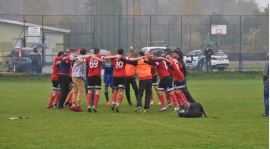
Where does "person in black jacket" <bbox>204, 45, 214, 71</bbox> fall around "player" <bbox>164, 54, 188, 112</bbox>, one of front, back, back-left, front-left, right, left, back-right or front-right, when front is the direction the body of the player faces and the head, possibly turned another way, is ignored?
right

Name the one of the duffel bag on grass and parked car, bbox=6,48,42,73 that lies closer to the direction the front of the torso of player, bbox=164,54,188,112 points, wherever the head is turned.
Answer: the parked car

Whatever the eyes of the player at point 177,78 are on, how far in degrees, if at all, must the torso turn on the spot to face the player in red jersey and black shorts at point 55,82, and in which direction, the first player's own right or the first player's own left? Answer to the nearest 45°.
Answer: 0° — they already face them

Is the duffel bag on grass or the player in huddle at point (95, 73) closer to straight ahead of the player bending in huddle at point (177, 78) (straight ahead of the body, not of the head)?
the player in huddle

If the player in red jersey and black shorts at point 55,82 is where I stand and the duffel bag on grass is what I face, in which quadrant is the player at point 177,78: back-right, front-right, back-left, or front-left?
front-left

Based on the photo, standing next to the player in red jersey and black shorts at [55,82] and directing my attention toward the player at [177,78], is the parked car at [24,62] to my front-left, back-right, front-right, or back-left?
back-left

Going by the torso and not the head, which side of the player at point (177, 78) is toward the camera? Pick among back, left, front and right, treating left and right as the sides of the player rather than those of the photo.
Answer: left

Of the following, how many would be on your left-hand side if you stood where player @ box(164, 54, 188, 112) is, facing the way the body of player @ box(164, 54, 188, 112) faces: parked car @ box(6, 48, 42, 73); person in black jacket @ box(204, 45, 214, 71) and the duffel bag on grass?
1
